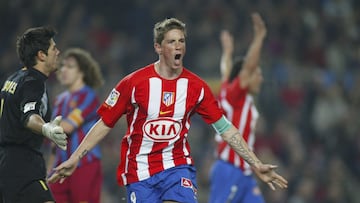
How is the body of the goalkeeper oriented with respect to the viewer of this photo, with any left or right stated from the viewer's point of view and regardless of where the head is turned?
facing away from the viewer and to the right of the viewer

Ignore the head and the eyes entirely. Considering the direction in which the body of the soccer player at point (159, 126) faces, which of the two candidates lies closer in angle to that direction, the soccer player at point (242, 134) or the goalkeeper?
the goalkeeper

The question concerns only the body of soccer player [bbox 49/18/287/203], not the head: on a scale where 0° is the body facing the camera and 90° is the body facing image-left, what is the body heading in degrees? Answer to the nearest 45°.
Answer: approximately 0°

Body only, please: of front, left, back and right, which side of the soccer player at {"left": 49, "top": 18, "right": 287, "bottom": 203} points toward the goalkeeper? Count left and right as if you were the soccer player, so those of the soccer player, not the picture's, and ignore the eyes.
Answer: right
